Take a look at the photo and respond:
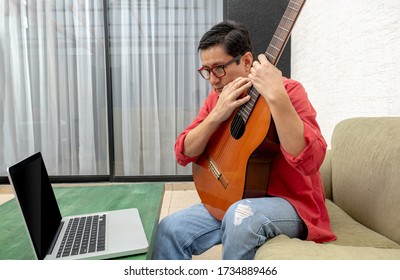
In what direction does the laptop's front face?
to the viewer's right

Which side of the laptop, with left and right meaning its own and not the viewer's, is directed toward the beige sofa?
front

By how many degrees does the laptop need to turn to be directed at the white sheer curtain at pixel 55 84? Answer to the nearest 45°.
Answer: approximately 90° to its left

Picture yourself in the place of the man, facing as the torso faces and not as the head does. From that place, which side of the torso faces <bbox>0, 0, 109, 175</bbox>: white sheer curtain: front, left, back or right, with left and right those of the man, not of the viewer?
right

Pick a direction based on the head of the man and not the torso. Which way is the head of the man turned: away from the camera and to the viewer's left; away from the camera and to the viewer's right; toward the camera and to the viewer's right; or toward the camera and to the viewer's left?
toward the camera and to the viewer's left

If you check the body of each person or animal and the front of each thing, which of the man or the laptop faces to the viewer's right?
the laptop

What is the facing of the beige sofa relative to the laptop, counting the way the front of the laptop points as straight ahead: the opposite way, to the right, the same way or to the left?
the opposite way

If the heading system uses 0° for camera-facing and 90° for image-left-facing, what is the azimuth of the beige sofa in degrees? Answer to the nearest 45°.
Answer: approximately 45°

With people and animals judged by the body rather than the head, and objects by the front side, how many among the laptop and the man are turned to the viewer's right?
1

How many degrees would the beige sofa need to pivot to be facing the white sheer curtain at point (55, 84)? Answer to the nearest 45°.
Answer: approximately 90° to its right

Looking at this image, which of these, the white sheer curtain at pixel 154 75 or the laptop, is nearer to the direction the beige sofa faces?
the laptop

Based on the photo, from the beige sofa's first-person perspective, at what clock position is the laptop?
The laptop is roughly at 12 o'clock from the beige sofa.

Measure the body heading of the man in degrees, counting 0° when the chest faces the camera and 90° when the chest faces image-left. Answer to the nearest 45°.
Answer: approximately 45°

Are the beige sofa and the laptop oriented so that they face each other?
yes

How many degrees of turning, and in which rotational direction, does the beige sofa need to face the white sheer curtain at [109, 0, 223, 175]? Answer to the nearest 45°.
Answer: approximately 90° to its right

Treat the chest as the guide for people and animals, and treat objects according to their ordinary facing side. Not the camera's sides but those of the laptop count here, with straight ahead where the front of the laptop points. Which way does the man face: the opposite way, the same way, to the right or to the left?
the opposite way
